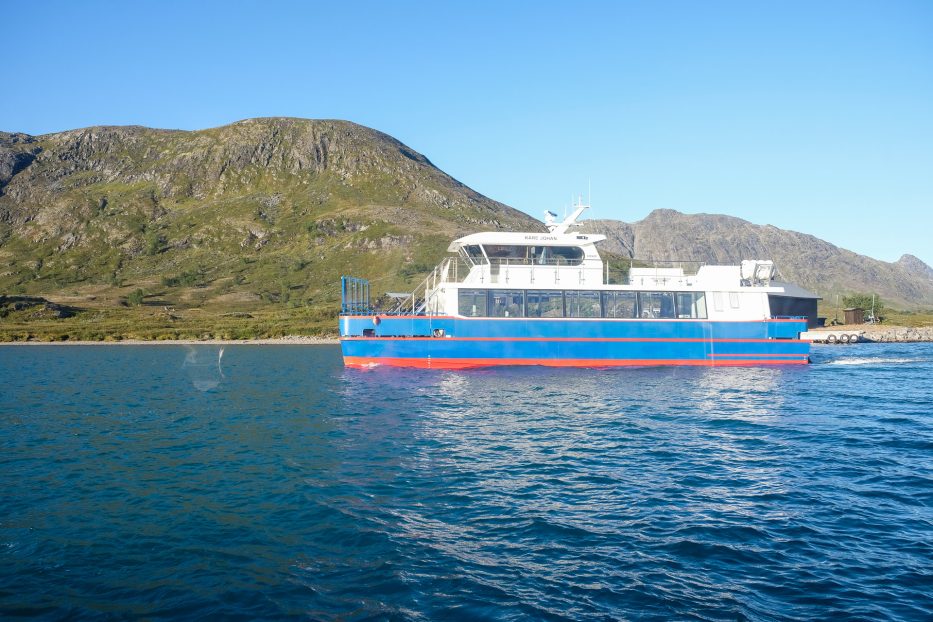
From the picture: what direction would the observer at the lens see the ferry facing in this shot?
facing to the left of the viewer
